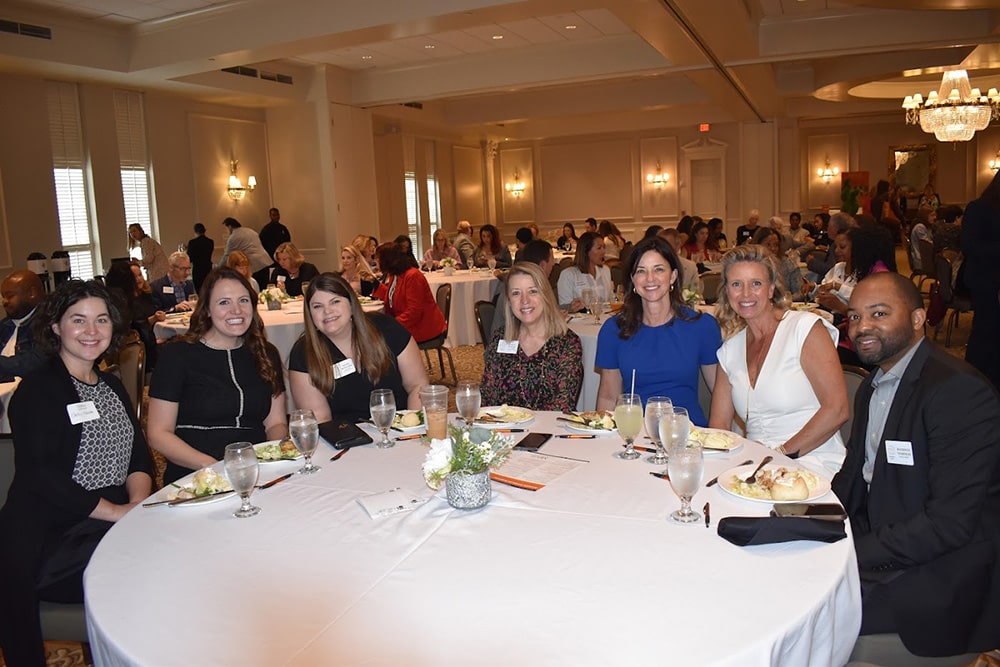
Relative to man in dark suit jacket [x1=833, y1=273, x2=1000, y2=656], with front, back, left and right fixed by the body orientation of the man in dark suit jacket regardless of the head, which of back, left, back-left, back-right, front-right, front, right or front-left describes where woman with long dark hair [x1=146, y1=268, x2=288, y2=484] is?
front-right

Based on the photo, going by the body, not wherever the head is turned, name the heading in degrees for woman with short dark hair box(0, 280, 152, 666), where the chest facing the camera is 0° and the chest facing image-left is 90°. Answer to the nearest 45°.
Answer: approximately 315°

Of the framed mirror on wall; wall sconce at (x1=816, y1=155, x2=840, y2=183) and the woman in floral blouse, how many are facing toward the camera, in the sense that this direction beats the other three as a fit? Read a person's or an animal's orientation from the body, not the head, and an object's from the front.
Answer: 3

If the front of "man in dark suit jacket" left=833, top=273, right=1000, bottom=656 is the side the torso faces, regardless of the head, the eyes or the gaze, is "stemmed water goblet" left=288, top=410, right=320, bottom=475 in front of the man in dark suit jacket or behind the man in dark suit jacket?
in front

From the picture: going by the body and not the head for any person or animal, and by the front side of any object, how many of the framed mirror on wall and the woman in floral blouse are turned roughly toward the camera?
2

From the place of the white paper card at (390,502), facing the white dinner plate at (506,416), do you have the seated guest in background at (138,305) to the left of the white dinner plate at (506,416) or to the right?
left

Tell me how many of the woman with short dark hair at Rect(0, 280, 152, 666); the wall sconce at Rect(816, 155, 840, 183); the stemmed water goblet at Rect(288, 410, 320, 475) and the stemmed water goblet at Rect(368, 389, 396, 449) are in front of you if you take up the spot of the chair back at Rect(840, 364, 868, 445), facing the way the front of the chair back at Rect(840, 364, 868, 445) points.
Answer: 3

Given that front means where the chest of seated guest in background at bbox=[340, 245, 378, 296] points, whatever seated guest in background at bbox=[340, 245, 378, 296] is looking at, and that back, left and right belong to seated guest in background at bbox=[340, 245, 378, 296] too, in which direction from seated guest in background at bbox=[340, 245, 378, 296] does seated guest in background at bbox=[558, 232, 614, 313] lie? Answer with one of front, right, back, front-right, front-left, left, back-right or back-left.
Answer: left

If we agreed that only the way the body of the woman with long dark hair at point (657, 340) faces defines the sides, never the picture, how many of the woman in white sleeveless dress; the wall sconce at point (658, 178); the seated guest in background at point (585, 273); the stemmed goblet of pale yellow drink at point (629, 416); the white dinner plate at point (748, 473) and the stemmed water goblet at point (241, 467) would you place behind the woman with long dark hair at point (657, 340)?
2

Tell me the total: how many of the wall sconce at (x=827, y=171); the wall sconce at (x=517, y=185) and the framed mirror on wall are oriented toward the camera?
3

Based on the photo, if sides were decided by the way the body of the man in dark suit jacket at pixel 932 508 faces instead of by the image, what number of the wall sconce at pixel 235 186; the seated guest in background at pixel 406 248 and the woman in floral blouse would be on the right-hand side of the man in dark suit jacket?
3
